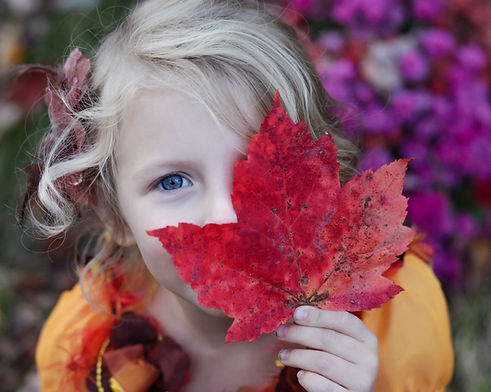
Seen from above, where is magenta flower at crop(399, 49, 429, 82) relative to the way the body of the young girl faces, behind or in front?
behind

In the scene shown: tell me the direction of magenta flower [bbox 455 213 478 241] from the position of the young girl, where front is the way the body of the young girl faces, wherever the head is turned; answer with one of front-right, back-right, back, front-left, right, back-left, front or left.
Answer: back-left

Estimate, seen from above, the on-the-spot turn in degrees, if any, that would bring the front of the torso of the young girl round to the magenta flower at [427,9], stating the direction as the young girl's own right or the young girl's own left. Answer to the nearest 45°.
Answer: approximately 135° to the young girl's own left

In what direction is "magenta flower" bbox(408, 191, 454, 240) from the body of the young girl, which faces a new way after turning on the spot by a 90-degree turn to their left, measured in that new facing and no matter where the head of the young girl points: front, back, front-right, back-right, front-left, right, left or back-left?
front-left

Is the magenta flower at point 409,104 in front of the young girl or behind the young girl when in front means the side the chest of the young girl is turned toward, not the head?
behind

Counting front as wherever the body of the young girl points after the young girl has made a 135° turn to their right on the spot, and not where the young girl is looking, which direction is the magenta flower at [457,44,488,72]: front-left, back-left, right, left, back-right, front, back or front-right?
right

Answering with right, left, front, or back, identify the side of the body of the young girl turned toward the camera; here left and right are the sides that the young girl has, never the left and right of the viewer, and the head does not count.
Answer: front
